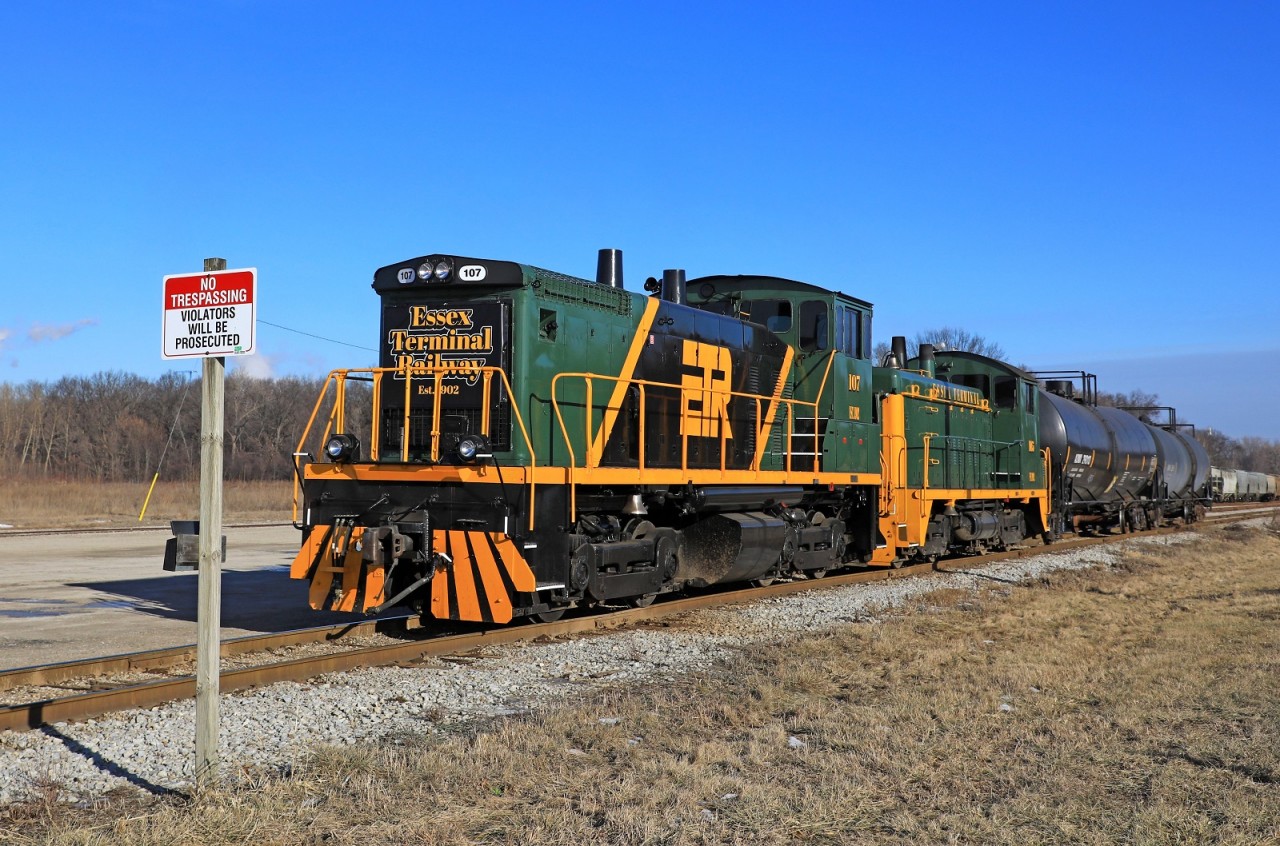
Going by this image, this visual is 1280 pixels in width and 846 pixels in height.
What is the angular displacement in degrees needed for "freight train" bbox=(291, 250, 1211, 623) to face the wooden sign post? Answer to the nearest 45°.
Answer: approximately 45° to its left

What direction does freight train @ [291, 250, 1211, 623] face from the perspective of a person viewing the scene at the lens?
facing the viewer and to the left of the viewer

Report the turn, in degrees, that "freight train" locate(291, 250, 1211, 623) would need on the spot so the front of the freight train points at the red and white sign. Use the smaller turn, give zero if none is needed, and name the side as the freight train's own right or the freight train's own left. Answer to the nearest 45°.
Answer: approximately 45° to the freight train's own left
